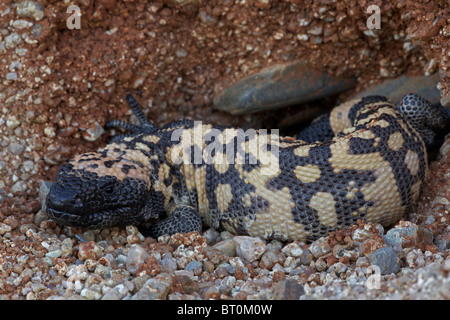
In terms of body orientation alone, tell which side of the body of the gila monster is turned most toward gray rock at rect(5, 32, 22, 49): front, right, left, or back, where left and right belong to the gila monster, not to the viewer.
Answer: front

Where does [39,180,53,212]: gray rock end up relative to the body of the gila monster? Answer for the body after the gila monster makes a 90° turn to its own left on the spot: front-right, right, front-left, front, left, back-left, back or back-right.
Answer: right

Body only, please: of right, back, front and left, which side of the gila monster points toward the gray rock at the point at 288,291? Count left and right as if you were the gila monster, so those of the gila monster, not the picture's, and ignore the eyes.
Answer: left

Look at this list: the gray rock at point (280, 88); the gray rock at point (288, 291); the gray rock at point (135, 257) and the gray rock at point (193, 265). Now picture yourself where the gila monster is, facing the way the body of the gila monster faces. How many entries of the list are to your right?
1

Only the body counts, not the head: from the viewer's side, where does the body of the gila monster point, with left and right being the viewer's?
facing to the left of the viewer

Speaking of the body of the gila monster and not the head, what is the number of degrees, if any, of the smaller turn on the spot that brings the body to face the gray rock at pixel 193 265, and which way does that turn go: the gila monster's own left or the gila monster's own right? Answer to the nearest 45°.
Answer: approximately 45° to the gila monster's own left

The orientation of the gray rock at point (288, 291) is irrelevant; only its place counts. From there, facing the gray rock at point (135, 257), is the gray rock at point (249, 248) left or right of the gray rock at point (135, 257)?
right

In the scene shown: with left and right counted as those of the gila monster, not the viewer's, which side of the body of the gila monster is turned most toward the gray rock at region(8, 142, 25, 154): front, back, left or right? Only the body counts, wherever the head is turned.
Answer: front
